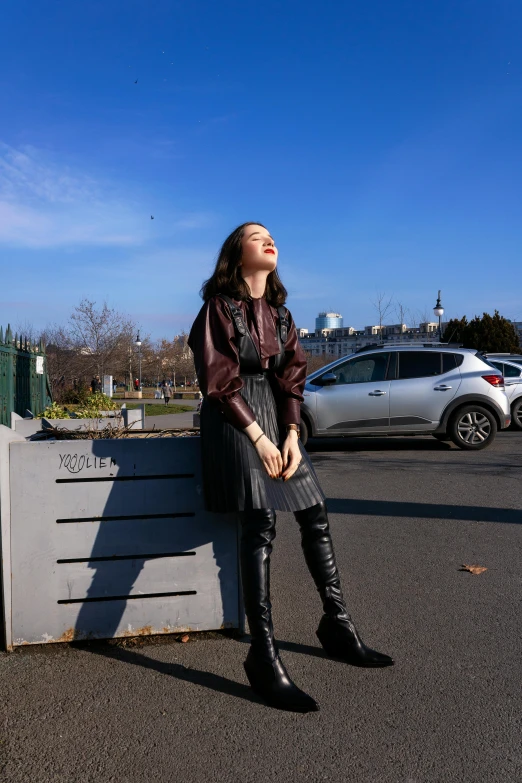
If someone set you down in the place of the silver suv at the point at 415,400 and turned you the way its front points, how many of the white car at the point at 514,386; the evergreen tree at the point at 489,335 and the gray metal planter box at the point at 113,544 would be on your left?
1

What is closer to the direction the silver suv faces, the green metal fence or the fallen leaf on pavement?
the green metal fence

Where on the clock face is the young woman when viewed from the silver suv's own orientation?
The young woman is roughly at 9 o'clock from the silver suv.

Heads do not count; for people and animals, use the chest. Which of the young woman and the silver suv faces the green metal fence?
the silver suv

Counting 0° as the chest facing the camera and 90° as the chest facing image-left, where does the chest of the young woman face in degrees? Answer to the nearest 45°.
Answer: approximately 315°

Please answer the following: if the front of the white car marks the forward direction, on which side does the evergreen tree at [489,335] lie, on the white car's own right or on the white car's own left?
on the white car's own right

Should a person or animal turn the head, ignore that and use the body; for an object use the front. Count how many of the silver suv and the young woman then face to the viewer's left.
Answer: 1

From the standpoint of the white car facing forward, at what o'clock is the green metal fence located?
The green metal fence is roughly at 11 o'clock from the white car.

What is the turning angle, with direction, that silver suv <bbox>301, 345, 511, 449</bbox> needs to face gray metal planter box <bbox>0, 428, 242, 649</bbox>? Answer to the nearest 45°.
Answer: approximately 90° to its left

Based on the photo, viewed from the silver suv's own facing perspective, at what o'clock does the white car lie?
The white car is roughly at 4 o'clock from the silver suv.

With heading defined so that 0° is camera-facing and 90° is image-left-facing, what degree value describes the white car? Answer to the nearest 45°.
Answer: approximately 90°

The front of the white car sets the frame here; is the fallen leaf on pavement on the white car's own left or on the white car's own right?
on the white car's own left

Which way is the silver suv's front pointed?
to the viewer's left
